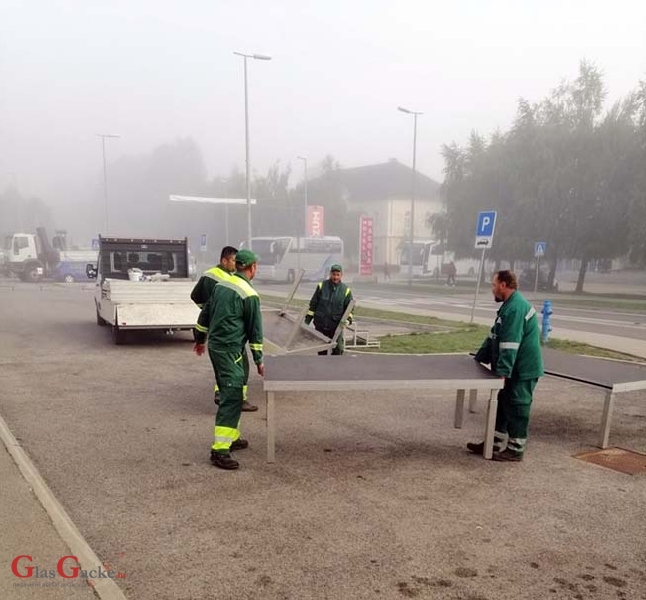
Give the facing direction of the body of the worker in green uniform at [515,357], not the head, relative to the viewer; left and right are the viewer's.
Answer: facing to the left of the viewer

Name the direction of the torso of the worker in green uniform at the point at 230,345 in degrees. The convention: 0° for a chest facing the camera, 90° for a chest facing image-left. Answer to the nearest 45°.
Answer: approximately 225°

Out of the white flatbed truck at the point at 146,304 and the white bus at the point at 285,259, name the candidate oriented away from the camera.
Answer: the white flatbed truck

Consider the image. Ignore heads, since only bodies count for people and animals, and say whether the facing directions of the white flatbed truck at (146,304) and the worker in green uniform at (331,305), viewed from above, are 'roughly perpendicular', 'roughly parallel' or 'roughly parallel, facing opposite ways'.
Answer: roughly parallel, facing opposite ways

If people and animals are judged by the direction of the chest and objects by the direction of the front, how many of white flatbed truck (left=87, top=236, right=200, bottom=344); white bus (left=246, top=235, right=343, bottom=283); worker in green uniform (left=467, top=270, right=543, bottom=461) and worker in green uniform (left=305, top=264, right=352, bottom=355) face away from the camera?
1

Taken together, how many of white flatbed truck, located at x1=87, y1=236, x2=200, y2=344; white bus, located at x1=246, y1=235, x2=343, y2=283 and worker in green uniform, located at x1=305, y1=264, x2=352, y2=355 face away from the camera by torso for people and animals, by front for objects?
1

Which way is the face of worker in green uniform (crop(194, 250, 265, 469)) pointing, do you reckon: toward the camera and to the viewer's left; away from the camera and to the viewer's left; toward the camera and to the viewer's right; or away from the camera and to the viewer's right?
away from the camera and to the viewer's right

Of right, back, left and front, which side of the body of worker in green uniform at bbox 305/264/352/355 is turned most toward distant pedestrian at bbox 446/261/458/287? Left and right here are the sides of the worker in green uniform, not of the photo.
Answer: back

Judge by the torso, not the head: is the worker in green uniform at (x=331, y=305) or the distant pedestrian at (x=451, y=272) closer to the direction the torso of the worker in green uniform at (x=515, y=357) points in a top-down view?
the worker in green uniform

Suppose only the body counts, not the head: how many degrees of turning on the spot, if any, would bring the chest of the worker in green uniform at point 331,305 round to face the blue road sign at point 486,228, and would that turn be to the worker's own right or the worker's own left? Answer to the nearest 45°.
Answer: approximately 135° to the worker's own left

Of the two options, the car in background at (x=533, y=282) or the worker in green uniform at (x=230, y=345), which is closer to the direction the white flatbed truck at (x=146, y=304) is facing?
the car in background

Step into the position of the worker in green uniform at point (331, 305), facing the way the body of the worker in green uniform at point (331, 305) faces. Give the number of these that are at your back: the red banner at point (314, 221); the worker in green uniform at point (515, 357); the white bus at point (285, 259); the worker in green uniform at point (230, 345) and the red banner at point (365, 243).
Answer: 3

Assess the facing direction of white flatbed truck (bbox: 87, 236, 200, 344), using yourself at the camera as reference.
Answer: facing away from the viewer

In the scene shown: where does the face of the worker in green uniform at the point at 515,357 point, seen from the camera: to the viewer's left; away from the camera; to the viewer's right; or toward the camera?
to the viewer's left

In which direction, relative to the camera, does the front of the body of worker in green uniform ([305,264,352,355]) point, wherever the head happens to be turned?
toward the camera

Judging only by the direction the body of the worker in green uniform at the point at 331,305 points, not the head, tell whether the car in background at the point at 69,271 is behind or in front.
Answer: behind

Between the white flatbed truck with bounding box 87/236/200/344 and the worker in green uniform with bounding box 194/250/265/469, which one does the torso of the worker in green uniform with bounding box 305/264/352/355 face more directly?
the worker in green uniform
